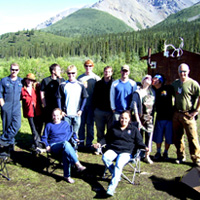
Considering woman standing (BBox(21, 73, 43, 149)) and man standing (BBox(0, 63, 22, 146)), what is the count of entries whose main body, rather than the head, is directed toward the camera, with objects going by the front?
2

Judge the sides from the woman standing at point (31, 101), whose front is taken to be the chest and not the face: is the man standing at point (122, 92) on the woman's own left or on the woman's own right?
on the woman's own left

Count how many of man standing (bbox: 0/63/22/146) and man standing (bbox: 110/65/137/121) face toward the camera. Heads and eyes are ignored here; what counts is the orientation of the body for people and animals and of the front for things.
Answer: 2

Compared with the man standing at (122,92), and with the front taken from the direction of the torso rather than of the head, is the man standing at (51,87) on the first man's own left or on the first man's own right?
on the first man's own right

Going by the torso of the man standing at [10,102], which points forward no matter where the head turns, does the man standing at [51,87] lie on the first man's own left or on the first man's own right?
on the first man's own left

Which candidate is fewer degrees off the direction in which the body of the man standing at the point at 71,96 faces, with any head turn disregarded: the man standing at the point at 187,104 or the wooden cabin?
the man standing

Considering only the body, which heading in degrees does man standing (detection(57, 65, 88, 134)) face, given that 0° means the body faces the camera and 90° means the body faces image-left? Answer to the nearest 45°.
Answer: approximately 0°
